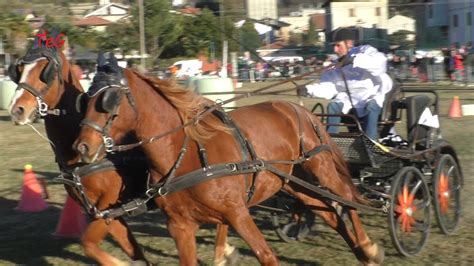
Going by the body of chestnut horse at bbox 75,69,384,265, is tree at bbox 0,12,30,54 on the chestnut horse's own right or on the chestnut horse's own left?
on the chestnut horse's own right

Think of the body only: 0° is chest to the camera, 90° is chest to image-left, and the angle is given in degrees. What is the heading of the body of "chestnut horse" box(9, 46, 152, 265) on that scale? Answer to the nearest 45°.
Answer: approximately 45°

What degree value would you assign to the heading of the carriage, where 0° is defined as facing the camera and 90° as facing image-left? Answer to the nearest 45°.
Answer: approximately 45°

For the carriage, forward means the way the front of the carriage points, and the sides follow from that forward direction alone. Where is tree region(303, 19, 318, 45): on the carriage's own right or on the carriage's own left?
on the carriage's own right

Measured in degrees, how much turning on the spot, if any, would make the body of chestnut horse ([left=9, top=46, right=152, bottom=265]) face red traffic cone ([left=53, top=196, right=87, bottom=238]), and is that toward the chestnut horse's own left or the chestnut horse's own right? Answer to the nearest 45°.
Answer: approximately 135° to the chestnut horse's own right

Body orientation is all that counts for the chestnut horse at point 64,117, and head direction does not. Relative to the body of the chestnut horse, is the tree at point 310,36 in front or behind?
behind

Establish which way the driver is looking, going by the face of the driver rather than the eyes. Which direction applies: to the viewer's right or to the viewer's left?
to the viewer's left

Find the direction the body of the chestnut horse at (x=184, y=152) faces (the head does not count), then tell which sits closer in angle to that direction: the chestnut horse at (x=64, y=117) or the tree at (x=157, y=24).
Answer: the chestnut horse
